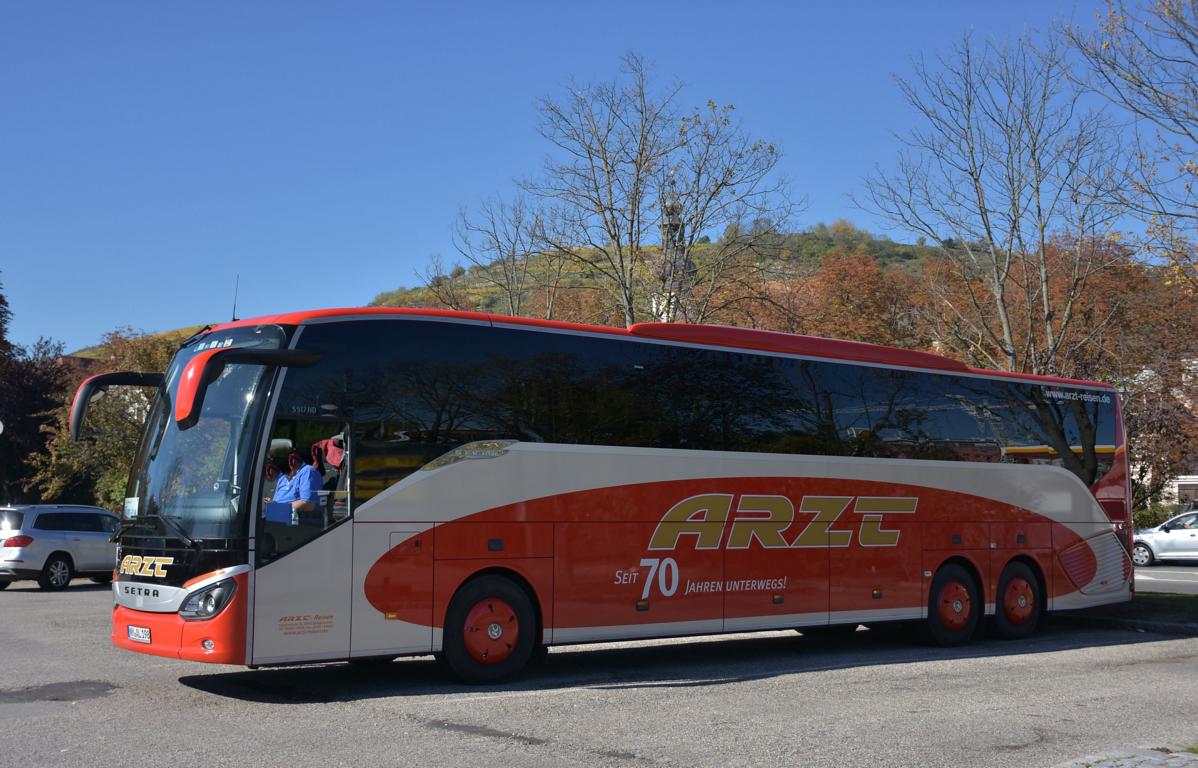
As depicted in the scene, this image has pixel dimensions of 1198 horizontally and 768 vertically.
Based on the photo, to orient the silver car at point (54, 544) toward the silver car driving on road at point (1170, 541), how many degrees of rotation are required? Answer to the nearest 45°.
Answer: approximately 45° to its right

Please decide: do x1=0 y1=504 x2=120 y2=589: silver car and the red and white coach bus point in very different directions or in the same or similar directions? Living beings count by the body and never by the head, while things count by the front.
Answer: very different directions

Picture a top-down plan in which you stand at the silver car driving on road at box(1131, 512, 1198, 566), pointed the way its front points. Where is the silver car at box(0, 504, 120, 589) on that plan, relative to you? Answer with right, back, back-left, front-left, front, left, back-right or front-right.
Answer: front-left

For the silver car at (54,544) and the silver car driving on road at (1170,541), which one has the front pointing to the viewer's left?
the silver car driving on road

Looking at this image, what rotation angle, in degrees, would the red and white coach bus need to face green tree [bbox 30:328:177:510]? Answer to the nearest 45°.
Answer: approximately 90° to its right

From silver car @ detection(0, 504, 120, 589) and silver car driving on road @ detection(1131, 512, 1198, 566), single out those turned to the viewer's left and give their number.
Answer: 1

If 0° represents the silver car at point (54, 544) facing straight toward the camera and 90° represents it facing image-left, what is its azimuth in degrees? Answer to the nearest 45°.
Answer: approximately 225°

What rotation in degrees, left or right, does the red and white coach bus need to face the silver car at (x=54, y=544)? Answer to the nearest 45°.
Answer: approximately 90° to its right

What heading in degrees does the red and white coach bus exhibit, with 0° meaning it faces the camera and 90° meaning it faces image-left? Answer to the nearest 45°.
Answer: approximately 45°

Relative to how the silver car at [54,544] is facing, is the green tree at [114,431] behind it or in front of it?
in front

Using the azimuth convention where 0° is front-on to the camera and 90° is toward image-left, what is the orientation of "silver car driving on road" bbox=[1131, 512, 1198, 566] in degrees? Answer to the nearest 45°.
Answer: approximately 90°
